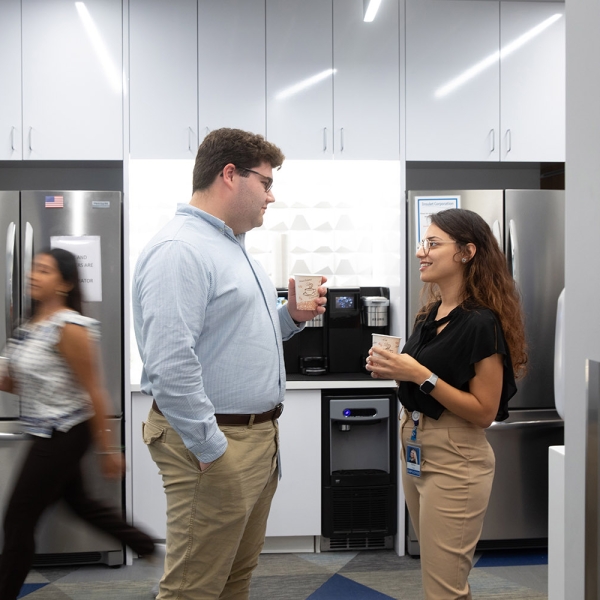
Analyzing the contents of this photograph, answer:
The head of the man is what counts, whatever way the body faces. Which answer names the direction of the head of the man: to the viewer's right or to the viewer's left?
to the viewer's right

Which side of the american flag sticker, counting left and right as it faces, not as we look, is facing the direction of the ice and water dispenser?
left

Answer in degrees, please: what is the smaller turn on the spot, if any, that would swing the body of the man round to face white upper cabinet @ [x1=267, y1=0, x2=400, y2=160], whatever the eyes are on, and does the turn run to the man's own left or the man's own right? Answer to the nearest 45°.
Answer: approximately 90° to the man's own left

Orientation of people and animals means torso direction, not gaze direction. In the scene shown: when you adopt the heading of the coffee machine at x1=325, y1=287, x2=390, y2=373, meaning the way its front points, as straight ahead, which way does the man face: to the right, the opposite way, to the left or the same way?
to the left

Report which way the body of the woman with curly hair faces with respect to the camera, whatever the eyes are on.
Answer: to the viewer's left

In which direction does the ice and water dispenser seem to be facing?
toward the camera

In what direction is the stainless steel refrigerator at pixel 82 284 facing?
toward the camera

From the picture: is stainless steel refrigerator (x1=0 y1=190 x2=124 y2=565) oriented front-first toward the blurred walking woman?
yes

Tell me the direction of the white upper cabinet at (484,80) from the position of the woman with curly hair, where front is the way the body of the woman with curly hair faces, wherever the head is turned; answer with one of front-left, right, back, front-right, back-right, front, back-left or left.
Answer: right

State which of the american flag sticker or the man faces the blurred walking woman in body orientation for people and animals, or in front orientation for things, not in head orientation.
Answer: the american flag sticker

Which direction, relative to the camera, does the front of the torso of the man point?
to the viewer's right

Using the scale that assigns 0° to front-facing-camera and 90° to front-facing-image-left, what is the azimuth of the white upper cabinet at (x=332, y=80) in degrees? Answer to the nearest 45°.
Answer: approximately 0°

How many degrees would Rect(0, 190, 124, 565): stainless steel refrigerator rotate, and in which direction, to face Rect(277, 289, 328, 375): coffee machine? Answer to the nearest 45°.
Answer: approximately 90° to its left

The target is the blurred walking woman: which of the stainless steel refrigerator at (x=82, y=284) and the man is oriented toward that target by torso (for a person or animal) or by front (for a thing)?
the stainless steel refrigerator

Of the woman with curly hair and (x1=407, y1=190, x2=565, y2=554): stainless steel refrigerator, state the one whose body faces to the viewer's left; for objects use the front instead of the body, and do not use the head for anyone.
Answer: the woman with curly hair

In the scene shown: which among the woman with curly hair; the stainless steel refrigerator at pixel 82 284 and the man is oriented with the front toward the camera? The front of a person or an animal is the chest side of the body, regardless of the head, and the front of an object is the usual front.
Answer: the stainless steel refrigerator

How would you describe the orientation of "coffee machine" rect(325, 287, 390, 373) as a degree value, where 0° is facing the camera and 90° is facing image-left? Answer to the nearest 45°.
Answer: approximately 0°
